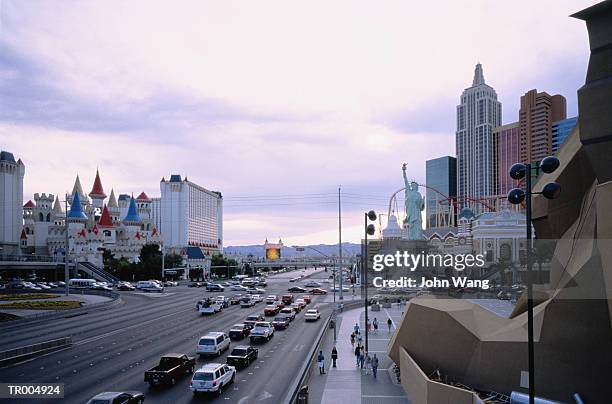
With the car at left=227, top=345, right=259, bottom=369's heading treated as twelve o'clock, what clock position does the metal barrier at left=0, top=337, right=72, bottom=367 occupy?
The metal barrier is roughly at 8 o'clock from the car.

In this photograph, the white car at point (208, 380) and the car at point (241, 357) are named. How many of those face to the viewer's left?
0

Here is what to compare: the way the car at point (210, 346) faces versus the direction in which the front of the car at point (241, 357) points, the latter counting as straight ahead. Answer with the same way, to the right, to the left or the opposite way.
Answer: the same way

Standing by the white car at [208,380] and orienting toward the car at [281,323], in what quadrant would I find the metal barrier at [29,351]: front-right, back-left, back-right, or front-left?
front-left

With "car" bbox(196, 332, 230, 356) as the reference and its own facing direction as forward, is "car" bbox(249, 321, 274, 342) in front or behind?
in front

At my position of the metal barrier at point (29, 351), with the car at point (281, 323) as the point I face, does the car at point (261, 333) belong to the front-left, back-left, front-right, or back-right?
front-right

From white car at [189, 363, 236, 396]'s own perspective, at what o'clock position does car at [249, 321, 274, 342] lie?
The car is roughly at 11 o'clock from the white car.

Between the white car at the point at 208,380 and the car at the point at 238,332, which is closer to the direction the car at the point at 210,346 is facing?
the car

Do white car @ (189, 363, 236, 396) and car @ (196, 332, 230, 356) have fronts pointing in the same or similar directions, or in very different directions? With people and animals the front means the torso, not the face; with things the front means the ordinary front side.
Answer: same or similar directions

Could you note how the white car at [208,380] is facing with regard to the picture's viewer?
facing away from the viewer and to the right of the viewer

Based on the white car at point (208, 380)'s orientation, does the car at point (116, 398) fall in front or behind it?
behind

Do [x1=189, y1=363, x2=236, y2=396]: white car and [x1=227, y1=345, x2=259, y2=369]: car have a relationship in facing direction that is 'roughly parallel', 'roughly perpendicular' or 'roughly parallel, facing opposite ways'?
roughly parallel

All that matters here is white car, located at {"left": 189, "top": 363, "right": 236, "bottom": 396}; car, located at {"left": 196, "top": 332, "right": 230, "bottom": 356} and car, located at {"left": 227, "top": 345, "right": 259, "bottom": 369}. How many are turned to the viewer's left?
0

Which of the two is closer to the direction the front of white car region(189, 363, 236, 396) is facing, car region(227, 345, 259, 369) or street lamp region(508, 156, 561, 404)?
the car

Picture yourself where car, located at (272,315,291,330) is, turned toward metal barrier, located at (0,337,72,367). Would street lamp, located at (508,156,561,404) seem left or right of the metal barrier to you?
left

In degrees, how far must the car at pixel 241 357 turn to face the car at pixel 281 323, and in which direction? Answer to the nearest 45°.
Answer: approximately 45° to its left

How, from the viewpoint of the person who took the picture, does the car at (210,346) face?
facing away from the viewer and to the right of the viewer

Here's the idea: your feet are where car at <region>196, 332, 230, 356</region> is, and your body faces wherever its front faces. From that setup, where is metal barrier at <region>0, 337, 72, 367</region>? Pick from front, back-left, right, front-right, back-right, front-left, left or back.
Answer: back-left

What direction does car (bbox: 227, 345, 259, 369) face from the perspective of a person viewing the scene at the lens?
facing away from the viewer and to the right of the viewer
